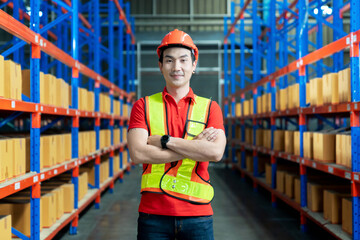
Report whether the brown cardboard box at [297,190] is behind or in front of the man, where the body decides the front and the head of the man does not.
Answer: behind

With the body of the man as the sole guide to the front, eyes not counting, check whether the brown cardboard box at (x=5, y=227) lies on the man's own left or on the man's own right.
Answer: on the man's own right

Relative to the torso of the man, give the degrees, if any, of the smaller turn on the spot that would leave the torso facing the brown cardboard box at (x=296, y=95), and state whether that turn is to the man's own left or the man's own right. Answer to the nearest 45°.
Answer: approximately 135° to the man's own left

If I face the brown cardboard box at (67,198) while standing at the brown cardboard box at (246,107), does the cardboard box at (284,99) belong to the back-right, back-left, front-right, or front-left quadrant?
front-left

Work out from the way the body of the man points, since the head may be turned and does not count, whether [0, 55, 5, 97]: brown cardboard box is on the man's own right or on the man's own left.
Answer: on the man's own right

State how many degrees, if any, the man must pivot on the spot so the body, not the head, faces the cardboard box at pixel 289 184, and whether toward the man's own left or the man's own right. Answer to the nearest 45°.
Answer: approximately 135° to the man's own left

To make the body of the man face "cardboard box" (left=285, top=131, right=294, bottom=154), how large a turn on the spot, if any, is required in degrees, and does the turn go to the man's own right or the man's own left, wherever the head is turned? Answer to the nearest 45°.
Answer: approximately 135° to the man's own left

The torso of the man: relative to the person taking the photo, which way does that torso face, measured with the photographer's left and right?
facing the viewer

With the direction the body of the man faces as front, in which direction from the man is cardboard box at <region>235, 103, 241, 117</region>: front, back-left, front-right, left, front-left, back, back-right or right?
back
